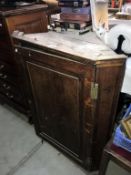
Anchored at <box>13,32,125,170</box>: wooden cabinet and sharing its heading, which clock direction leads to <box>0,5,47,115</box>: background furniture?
The background furniture is roughly at 3 o'clock from the wooden cabinet.

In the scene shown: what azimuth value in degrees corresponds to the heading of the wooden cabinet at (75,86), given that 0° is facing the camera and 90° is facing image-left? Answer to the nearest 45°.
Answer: approximately 45°
